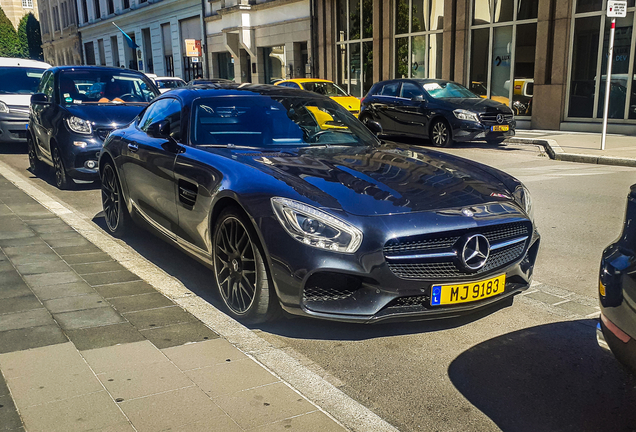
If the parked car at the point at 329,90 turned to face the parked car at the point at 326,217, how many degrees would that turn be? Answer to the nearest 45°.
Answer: approximately 45° to its right

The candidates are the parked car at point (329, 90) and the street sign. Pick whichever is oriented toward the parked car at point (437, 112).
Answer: the parked car at point (329, 90)

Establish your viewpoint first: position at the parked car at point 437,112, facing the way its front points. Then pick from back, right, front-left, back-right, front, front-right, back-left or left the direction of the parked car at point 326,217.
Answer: front-right

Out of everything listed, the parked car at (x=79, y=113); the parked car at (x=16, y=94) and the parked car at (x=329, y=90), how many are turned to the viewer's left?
0

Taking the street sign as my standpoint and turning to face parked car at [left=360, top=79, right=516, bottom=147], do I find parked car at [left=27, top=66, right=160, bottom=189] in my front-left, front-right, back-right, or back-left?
front-left

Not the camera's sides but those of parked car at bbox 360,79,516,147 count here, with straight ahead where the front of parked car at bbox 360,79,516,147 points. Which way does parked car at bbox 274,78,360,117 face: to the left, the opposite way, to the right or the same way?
the same way

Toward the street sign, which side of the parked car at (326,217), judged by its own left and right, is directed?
left

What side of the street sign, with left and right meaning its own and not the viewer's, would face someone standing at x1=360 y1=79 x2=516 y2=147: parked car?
right

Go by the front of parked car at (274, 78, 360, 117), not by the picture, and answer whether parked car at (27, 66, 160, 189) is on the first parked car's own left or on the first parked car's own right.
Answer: on the first parked car's own right

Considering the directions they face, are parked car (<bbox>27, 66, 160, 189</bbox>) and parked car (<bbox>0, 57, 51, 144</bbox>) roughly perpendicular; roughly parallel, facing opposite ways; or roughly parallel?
roughly parallel

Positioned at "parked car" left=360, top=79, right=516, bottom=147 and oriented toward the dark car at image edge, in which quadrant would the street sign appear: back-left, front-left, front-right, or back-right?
front-left

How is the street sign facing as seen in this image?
toward the camera

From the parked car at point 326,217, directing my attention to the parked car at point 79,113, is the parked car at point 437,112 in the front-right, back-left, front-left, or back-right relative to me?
front-right

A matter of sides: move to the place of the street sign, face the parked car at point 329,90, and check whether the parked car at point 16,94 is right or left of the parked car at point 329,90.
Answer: left

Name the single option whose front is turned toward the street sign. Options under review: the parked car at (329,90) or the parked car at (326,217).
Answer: the parked car at (329,90)

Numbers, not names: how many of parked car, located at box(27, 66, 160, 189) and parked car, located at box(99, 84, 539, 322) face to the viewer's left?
0

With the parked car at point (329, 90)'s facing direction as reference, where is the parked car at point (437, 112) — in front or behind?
in front
